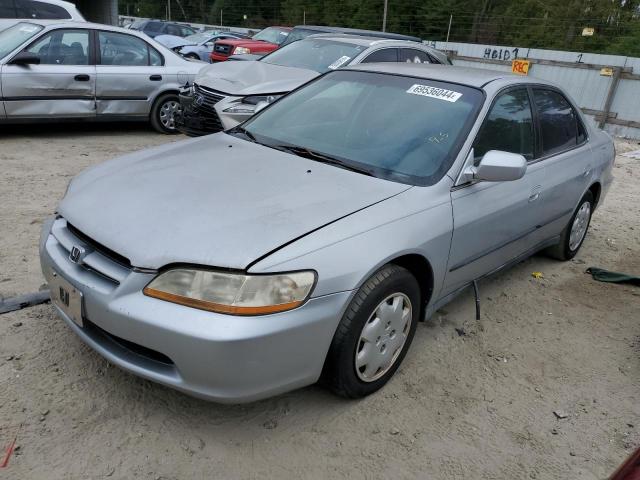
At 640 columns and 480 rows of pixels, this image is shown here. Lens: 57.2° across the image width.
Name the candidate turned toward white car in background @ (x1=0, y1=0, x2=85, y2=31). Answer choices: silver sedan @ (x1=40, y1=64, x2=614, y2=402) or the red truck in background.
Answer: the red truck in background

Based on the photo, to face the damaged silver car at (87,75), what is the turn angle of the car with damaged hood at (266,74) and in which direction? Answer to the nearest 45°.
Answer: approximately 45° to its right

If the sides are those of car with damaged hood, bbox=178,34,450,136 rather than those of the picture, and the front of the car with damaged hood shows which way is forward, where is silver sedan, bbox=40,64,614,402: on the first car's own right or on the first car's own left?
on the first car's own left

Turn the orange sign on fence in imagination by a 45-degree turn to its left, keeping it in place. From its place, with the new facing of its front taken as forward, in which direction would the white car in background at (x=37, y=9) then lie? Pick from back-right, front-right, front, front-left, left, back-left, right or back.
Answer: right

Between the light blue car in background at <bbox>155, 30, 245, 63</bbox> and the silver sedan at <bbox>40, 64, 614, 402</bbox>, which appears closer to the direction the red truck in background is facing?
the silver sedan

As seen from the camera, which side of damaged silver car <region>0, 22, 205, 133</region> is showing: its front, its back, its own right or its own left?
left

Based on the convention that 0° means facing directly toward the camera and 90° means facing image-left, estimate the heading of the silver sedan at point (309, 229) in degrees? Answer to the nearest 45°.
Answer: approximately 45°

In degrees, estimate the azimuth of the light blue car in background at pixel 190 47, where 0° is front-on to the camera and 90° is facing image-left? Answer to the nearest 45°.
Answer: approximately 45°

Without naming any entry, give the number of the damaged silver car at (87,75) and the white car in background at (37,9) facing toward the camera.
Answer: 0

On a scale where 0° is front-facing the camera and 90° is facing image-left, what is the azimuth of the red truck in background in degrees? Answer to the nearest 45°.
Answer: approximately 45°

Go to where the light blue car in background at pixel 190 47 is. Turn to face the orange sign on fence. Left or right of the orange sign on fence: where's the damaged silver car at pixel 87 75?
right
